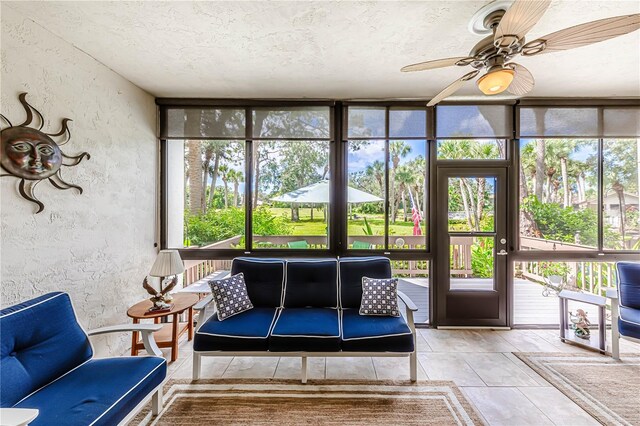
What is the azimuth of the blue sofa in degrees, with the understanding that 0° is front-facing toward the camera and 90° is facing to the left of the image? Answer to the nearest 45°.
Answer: approximately 0°

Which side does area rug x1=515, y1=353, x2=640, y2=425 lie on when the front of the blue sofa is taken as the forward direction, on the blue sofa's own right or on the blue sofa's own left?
on the blue sofa's own left

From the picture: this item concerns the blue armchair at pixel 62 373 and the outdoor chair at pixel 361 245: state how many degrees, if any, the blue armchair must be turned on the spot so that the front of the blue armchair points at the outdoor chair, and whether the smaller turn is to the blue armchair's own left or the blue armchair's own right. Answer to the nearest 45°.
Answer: approximately 45° to the blue armchair's own left

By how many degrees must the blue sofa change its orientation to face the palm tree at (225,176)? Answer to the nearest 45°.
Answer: approximately 135° to its right

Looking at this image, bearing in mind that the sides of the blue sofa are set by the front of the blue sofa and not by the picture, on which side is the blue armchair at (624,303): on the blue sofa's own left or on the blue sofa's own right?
on the blue sofa's own left

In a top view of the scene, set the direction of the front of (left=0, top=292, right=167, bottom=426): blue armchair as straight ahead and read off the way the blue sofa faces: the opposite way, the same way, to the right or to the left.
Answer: to the right

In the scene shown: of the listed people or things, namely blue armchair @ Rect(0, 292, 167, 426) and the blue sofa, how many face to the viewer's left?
0

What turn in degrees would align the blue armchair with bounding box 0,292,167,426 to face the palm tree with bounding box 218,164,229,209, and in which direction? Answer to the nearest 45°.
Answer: approximately 90° to its left

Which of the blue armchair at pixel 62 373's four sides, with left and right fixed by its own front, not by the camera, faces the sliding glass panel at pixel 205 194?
left

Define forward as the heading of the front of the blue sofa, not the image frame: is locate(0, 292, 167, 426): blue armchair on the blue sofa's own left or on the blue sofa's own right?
on the blue sofa's own right
